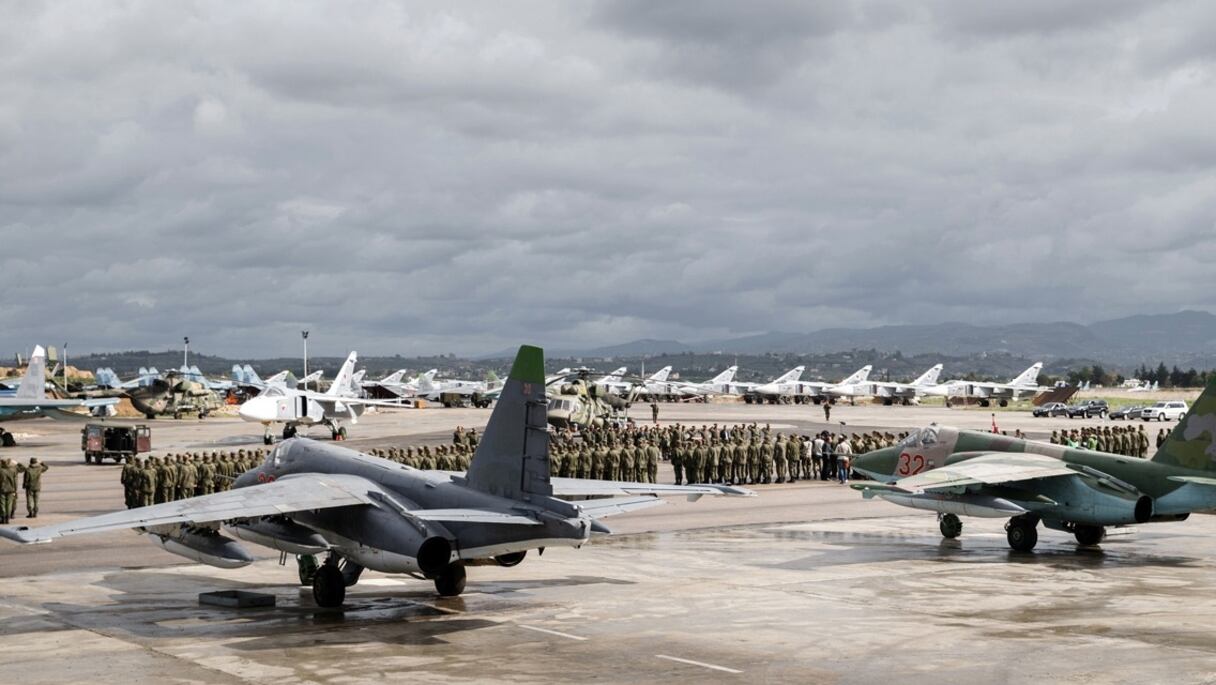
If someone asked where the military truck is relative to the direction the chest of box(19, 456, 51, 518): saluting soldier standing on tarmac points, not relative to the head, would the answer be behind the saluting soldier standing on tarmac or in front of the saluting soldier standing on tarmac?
in front

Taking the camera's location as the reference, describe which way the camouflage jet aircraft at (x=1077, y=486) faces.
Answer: facing away from the viewer and to the left of the viewer

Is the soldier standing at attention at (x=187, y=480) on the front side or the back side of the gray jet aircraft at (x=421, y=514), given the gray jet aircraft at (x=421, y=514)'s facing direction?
on the front side

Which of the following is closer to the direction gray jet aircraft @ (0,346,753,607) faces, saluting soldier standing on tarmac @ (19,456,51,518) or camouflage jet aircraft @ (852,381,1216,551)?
the saluting soldier standing on tarmac

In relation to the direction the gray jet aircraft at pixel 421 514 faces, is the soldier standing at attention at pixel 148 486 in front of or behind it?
in front

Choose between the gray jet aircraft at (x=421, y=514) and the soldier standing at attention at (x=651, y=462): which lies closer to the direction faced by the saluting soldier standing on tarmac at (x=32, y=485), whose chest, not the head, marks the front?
the soldier standing at attention

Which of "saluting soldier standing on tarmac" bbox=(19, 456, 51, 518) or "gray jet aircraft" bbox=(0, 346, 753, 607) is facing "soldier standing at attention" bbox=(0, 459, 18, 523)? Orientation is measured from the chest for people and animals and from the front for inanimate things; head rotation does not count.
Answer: the gray jet aircraft

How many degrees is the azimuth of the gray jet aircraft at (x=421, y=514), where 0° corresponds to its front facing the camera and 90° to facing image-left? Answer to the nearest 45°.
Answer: approximately 135°
